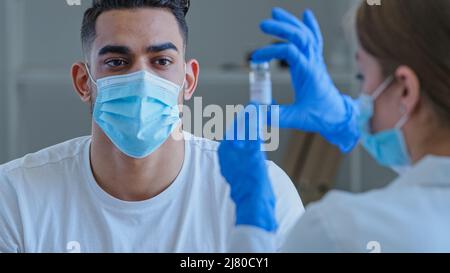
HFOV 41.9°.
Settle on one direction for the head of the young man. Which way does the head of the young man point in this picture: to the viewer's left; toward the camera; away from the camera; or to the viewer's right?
toward the camera

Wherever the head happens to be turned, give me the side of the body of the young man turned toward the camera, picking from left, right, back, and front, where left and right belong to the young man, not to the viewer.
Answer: front
